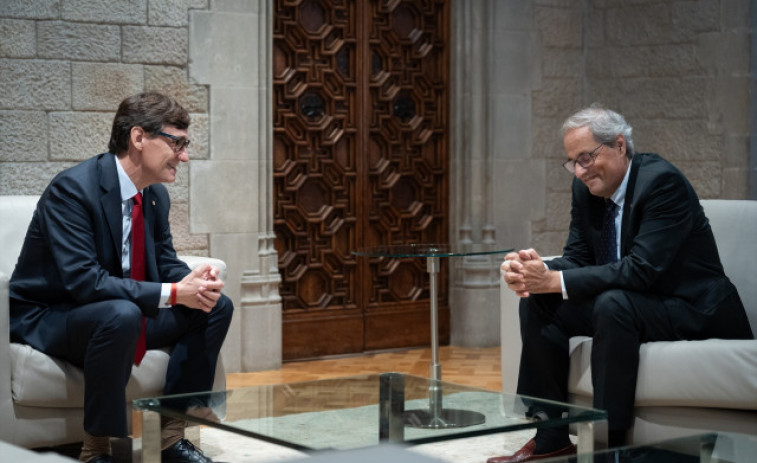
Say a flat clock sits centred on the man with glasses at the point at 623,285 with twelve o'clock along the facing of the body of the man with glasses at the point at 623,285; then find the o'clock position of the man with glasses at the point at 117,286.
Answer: the man with glasses at the point at 117,286 is roughly at 1 o'clock from the man with glasses at the point at 623,285.

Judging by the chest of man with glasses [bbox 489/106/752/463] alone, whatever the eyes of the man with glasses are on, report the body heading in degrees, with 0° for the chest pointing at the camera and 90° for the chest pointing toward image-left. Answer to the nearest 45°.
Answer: approximately 45°

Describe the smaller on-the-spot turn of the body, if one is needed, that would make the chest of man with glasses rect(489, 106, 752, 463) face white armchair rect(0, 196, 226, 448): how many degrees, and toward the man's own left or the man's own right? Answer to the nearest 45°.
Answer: approximately 45° to the man's own right

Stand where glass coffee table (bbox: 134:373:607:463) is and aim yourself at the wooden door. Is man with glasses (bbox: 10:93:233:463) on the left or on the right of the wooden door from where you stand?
left

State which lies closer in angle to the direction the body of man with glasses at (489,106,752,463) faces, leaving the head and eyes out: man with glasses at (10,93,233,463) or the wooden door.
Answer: the man with glasses

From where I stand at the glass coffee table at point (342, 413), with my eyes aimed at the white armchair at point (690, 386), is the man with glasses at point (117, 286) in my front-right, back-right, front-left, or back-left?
back-left

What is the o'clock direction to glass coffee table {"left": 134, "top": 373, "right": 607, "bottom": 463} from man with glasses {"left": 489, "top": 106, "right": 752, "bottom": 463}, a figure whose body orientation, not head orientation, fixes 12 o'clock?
The glass coffee table is roughly at 12 o'clock from the man with glasses.
